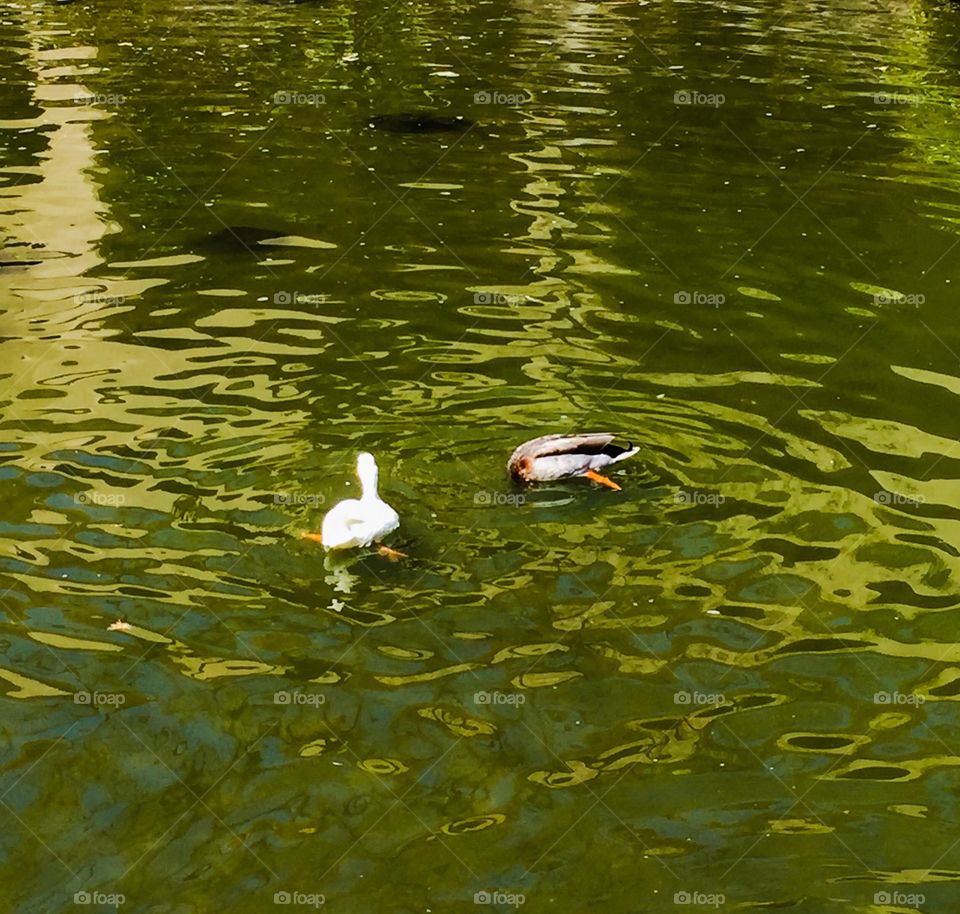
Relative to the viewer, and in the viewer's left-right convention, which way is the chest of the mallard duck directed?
facing to the left of the viewer

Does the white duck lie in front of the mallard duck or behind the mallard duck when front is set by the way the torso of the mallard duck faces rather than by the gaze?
in front
